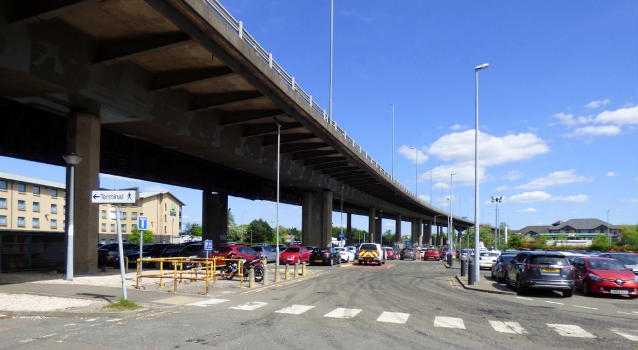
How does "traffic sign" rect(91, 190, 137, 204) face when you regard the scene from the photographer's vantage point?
facing the viewer

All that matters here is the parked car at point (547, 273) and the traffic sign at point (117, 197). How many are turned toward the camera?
1

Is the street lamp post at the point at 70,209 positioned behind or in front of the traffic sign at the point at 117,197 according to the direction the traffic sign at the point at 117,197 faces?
behind
